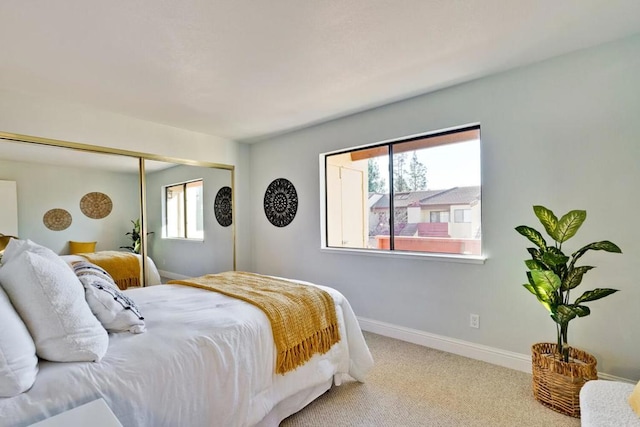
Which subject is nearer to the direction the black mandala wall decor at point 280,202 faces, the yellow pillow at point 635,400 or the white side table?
the white side table

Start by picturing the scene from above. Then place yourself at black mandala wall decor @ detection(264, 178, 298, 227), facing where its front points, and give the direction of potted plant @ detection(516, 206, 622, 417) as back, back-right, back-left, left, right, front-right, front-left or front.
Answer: left

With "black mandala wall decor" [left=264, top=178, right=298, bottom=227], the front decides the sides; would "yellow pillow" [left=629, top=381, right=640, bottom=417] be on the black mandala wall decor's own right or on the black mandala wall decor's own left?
on the black mandala wall decor's own left

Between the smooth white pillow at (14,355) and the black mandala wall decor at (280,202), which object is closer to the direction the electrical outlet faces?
the smooth white pillow

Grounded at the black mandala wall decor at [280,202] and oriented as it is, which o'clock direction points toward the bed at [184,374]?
The bed is roughly at 11 o'clock from the black mandala wall decor.

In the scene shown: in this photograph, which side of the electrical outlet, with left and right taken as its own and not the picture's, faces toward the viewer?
front

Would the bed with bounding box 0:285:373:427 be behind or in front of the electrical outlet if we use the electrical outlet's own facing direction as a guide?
in front
